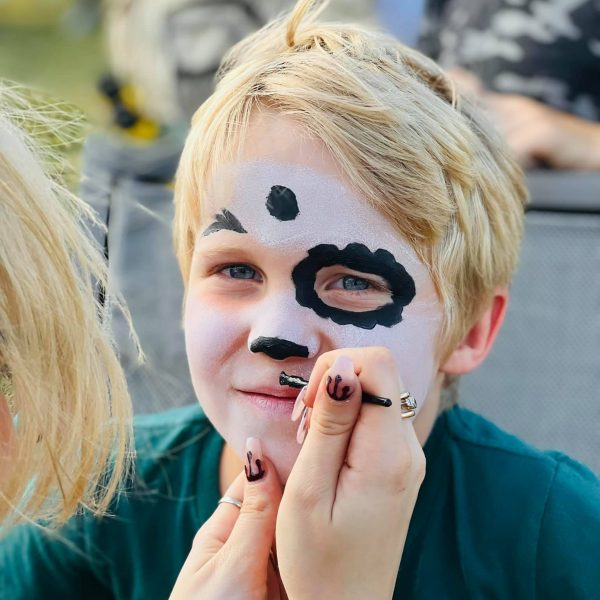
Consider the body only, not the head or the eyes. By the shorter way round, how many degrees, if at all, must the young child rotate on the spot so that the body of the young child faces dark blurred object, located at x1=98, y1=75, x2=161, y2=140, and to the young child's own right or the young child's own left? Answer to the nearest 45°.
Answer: approximately 135° to the young child's own right

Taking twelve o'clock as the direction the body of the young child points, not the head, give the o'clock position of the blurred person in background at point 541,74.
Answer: The blurred person in background is roughly at 7 o'clock from the young child.

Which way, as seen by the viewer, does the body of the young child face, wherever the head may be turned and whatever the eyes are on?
toward the camera
